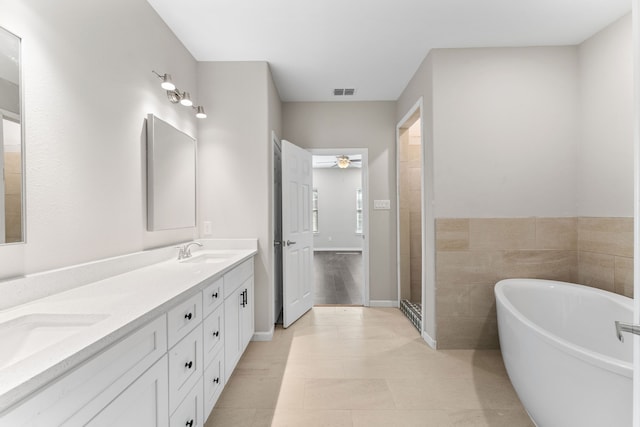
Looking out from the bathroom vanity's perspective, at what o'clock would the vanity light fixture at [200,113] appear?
The vanity light fixture is roughly at 8 o'clock from the bathroom vanity.

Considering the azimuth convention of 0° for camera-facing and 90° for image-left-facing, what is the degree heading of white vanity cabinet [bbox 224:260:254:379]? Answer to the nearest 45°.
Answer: approximately 270°

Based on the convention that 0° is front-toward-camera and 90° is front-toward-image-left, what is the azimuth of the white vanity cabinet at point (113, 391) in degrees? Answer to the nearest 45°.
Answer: approximately 315°

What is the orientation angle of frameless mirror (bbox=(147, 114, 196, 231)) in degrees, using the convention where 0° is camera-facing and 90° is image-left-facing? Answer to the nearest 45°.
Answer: approximately 315°

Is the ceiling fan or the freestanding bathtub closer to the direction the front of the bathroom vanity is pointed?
the freestanding bathtub

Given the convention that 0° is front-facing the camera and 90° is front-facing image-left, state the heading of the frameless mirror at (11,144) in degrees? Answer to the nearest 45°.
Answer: approximately 315°

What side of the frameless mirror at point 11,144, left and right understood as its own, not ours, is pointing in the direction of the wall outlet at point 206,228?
left

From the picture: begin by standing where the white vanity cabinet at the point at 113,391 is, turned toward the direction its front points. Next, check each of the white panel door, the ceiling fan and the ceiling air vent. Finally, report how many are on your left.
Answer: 3

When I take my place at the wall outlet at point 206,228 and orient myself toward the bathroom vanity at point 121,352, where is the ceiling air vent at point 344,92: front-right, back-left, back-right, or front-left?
back-left

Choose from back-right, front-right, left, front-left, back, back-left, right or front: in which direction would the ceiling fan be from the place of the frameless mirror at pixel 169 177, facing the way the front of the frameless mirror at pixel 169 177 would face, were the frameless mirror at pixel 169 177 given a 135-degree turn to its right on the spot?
back-right
